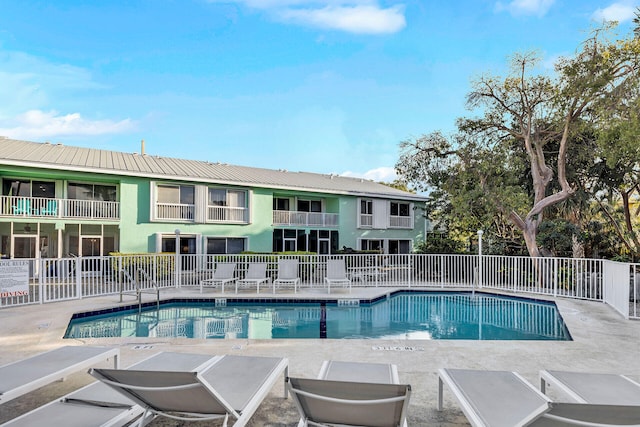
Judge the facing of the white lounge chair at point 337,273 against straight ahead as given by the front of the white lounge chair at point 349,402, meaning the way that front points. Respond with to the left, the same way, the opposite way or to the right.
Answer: the opposite way

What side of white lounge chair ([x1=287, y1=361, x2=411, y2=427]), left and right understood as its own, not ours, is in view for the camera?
back

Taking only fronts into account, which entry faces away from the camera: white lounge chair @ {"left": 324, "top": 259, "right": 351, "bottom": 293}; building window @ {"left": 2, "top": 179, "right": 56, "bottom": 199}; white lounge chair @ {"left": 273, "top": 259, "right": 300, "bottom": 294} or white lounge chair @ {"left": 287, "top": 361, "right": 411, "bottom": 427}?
white lounge chair @ {"left": 287, "top": 361, "right": 411, "bottom": 427}

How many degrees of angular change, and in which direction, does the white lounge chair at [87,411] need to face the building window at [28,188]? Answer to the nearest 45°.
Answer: approximately 45° to its left

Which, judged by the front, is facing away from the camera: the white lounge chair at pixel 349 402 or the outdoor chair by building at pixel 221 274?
the white lounge chair

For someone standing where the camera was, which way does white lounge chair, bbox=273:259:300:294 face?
facing the viewer

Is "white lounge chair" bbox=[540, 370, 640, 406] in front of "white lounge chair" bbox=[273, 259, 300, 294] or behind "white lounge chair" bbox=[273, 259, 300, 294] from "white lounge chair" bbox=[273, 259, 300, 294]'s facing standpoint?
in front

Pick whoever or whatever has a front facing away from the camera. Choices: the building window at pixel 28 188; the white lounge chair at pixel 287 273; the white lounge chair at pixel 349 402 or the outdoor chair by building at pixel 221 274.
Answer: the white lounge chair at pixel 349 402

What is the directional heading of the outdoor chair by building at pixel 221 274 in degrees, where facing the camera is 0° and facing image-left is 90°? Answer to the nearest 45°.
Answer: approximately 45°

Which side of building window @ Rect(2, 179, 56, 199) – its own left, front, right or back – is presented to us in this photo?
front

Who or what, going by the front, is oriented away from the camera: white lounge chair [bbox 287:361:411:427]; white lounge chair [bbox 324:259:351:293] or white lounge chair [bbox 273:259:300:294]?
white lounge chair [bbox 287:361:411:427]

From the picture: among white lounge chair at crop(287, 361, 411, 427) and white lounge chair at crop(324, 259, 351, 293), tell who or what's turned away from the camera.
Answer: white lounge chair at crop(287, 361, 411, 427)

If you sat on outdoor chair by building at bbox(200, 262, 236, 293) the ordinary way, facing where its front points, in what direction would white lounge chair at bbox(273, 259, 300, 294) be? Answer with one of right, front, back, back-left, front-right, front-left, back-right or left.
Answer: back-left

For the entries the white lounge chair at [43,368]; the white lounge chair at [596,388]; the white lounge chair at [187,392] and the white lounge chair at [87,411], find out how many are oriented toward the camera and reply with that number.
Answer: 0

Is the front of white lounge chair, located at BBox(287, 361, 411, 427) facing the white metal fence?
yes

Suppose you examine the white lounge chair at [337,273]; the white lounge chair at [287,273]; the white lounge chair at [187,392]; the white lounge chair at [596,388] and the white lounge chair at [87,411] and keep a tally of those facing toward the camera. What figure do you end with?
2
